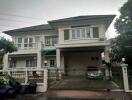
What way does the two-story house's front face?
toward the camera

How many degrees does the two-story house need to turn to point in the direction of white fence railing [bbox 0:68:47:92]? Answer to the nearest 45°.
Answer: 0° — it already faces it

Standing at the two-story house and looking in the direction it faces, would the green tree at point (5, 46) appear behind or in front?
in front

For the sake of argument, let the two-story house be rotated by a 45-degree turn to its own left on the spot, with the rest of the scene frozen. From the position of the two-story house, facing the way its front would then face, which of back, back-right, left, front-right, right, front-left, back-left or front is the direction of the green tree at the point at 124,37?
front
